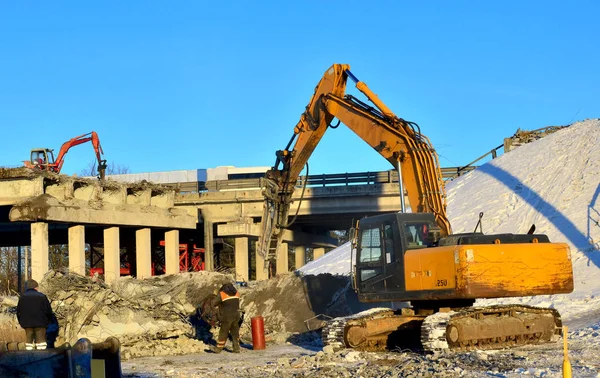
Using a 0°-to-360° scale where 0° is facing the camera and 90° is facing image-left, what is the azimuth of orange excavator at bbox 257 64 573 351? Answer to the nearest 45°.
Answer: approximately 135°

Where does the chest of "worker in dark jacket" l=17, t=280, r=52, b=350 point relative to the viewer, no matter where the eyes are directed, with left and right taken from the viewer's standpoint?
facing away from the viewer

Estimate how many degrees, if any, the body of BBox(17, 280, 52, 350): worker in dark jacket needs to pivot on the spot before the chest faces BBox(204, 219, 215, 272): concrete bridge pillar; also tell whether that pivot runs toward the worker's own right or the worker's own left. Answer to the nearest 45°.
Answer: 0° — they already face it

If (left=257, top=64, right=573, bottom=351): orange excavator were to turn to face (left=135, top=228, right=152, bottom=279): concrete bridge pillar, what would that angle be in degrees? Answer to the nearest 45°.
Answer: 0° — it already faces it

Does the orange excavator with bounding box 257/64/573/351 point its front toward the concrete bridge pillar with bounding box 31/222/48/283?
yes

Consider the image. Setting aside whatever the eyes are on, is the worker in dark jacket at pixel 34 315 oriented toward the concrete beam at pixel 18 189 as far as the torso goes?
yes

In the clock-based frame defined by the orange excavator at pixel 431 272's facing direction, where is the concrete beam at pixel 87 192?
The concrete beam is roughly at 12 o'clock from the orange excavator.

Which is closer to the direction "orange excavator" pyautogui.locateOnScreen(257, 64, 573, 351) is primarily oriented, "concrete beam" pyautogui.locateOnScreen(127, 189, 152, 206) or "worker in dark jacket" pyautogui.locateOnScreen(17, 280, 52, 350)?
the concrete beam
